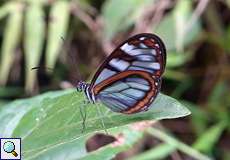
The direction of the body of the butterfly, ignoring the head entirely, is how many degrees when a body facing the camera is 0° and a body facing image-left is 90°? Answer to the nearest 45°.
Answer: approximately 90°

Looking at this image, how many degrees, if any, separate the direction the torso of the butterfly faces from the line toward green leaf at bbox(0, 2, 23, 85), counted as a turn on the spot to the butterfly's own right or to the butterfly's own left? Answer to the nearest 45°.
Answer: approximately 45° to the butterfly's own right

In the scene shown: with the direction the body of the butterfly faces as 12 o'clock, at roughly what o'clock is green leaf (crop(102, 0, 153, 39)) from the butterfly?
The green leaf is roughly at 3 o'clock from the butterfly.
